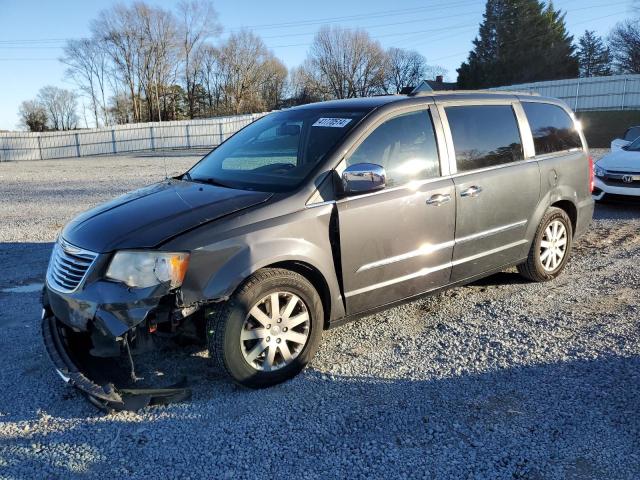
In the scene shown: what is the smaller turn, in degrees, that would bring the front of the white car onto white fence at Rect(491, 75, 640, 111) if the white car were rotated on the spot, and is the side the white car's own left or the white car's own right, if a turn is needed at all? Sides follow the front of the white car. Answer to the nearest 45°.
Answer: approximately 135° to the white car's own right

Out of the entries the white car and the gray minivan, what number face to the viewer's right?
0

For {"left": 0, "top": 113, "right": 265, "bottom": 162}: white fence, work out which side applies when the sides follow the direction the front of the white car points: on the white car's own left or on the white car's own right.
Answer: on the white car's own right

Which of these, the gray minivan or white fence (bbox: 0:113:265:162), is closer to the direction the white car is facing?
the gray minivan

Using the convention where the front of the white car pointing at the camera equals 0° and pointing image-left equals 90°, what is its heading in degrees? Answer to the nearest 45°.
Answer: approximately 45°

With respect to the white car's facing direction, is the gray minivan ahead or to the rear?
ahead

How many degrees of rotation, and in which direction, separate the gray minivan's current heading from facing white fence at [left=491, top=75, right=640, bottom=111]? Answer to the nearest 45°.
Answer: approximately 180°
